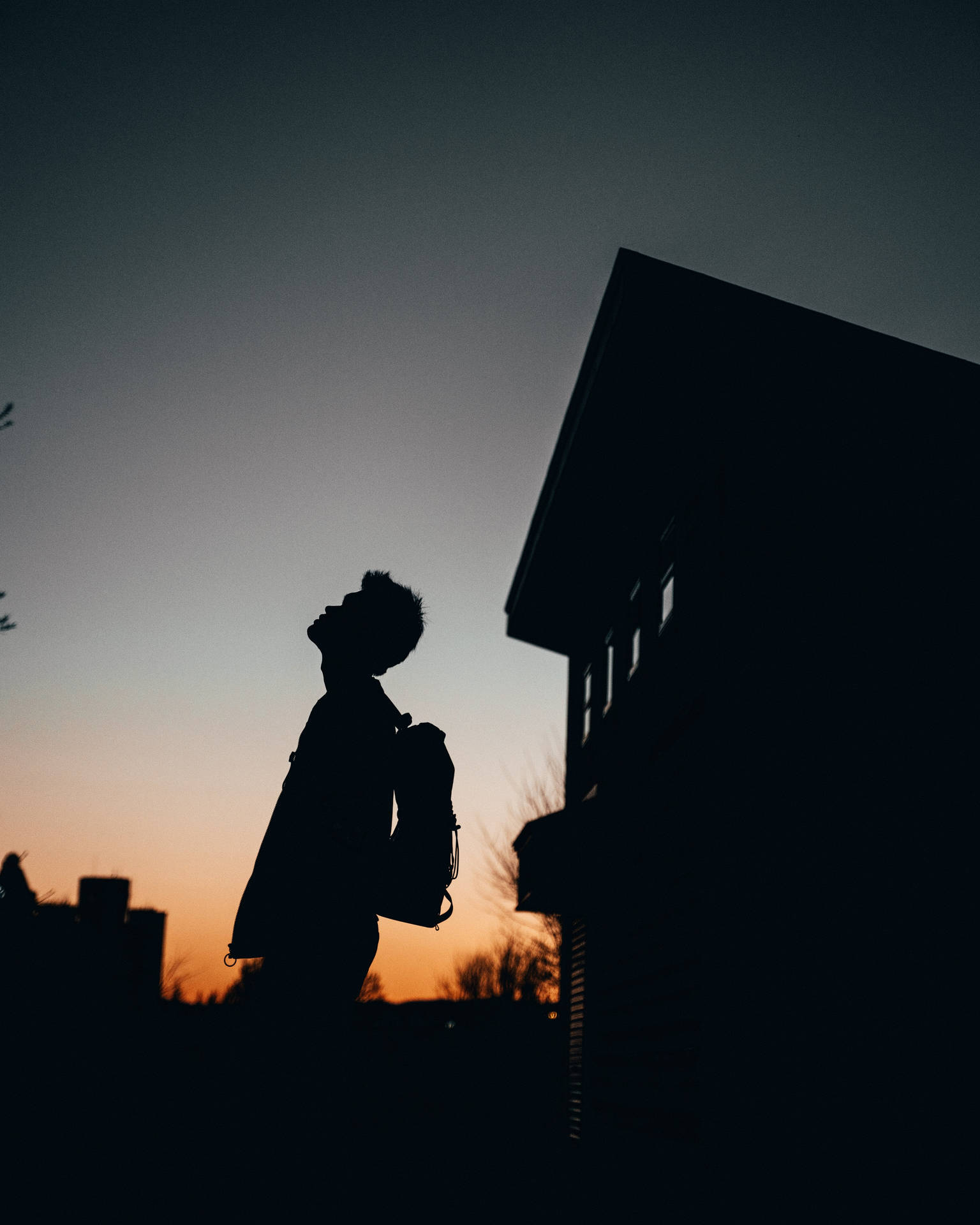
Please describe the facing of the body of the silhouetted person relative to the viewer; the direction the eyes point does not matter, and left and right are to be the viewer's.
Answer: facing to the left of the viewer

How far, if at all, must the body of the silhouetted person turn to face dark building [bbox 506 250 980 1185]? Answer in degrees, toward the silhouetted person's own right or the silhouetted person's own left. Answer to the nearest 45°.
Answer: approximately 135° to the silhouetted person's own right

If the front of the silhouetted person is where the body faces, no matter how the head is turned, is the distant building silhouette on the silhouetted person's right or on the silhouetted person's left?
on the silhouetted person's right

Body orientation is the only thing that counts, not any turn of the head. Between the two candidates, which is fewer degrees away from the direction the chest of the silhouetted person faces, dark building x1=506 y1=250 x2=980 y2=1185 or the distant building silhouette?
the distant building silhouette

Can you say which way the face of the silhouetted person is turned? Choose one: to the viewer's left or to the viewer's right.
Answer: to the viewer's left
